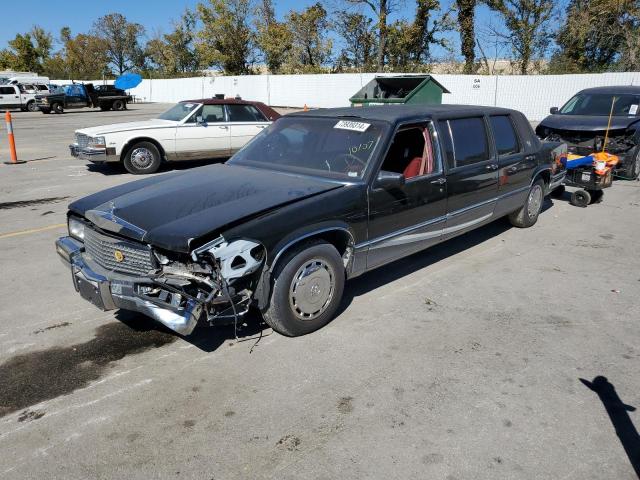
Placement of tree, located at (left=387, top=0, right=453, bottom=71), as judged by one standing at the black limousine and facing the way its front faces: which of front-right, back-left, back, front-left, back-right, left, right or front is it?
back-right

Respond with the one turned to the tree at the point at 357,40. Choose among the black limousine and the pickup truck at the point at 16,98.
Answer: the pickup truck

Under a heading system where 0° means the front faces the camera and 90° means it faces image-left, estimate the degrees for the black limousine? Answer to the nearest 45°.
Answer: approximately 45°

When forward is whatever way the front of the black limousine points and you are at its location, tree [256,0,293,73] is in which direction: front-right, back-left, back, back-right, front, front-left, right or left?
back-right

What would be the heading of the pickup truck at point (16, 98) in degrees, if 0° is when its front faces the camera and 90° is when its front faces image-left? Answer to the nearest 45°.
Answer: approximately 270°

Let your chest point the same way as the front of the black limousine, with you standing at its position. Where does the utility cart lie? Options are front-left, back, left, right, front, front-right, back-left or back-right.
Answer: back

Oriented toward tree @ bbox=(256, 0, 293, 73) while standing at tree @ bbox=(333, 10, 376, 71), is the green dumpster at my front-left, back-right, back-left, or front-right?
back-left

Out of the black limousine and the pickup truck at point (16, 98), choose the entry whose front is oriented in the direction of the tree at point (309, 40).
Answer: the pickup truck

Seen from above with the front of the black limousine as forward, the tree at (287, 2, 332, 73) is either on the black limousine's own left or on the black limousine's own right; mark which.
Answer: on the black limousine's own right
